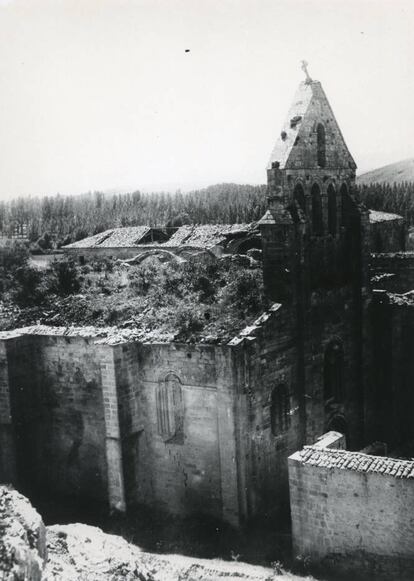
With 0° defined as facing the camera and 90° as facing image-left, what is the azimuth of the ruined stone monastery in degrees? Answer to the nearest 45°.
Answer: approximately 315°
